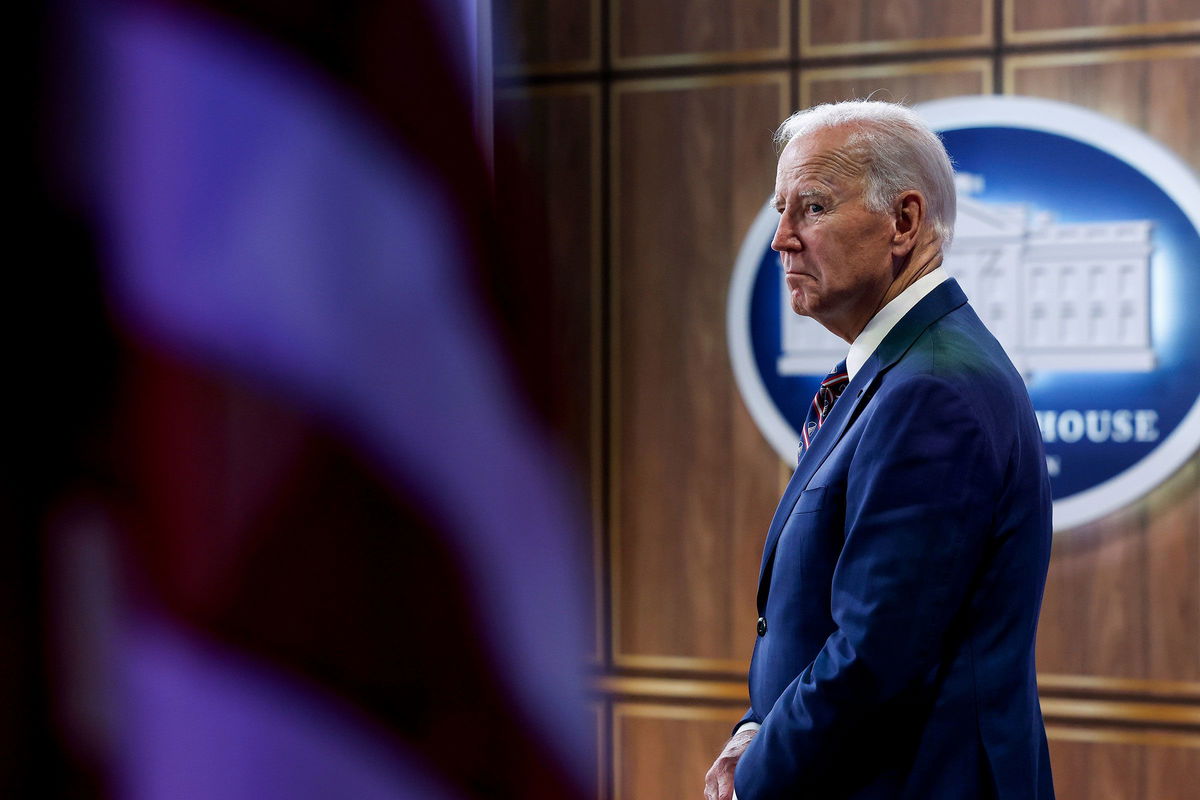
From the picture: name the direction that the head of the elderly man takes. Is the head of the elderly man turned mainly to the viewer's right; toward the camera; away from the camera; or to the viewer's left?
to the viewer's left

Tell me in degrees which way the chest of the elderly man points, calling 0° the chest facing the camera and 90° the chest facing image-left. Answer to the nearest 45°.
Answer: approximately 90°
